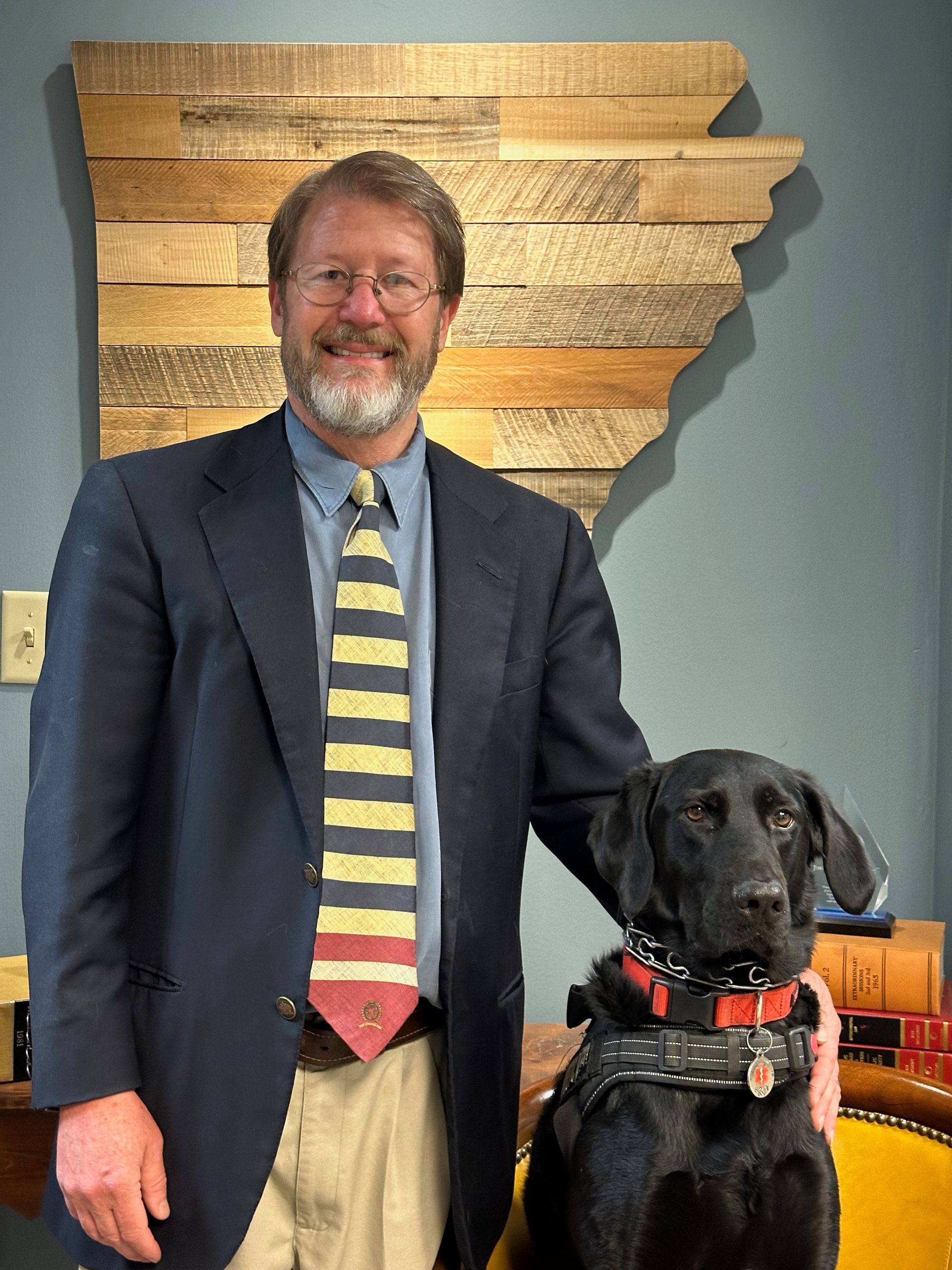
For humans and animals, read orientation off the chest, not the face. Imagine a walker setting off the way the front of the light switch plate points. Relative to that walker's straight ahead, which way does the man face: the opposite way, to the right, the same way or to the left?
the same way

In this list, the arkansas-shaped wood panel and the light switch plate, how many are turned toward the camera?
2

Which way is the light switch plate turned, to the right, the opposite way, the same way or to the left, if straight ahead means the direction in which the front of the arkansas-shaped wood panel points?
the same way

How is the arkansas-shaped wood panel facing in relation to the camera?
toward the camera

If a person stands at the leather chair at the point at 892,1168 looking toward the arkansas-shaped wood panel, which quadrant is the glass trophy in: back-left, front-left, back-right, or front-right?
front-right

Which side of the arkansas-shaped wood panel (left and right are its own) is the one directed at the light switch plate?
right

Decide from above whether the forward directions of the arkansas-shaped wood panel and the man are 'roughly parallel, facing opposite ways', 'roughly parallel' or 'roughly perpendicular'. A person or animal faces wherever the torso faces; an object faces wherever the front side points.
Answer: roughly parallel

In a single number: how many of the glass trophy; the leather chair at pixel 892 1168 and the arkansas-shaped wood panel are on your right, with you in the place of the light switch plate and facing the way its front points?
0

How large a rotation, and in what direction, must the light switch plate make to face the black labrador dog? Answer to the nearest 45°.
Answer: approximately 45° to its left

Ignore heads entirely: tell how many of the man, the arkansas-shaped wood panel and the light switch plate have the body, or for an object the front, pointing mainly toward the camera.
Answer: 3

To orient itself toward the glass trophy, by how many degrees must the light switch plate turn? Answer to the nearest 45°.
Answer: approximately 45° to its left

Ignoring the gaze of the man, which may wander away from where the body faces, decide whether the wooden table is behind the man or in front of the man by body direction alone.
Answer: behind

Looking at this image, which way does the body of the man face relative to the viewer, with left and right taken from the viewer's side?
facing the viewer

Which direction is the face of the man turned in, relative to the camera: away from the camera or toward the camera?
toward the camera
